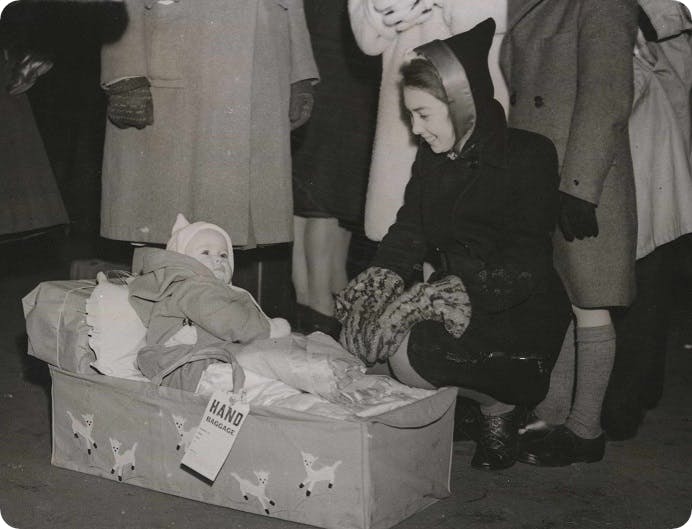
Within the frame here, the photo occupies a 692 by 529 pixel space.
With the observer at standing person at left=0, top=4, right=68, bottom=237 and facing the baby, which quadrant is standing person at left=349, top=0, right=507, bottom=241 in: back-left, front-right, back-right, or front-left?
front-left

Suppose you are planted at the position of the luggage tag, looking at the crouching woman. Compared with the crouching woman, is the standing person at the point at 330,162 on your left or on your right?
left

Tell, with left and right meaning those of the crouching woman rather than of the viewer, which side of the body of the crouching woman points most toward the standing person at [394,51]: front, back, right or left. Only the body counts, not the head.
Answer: right

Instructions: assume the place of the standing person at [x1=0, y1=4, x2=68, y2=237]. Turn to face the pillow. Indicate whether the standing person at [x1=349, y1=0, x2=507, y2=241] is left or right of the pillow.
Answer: left

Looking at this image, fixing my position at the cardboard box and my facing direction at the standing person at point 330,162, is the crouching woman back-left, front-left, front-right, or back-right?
front-right

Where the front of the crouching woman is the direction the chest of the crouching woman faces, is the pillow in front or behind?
in front

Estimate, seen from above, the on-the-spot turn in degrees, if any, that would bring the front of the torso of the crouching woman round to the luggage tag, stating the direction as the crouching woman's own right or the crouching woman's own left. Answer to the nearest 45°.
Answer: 0° — they already face it

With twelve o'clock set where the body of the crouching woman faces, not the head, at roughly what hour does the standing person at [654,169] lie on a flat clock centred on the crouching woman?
The standing person is roughly at 6 o'clock from the crouching woman.

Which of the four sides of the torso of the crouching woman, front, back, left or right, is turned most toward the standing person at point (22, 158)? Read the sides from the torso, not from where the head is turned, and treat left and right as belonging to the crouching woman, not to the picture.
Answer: right

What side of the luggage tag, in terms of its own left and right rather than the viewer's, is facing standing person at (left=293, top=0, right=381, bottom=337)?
back

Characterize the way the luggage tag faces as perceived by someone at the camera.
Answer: facing the viewer

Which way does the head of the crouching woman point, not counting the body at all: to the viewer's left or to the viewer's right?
to the viewer's left

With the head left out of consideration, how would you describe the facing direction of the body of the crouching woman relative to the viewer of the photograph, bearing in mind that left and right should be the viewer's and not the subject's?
facing the viewer and to the left of the viewer

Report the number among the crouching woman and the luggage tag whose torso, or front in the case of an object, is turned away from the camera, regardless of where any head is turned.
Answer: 0

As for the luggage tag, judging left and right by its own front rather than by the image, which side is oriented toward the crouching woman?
left
